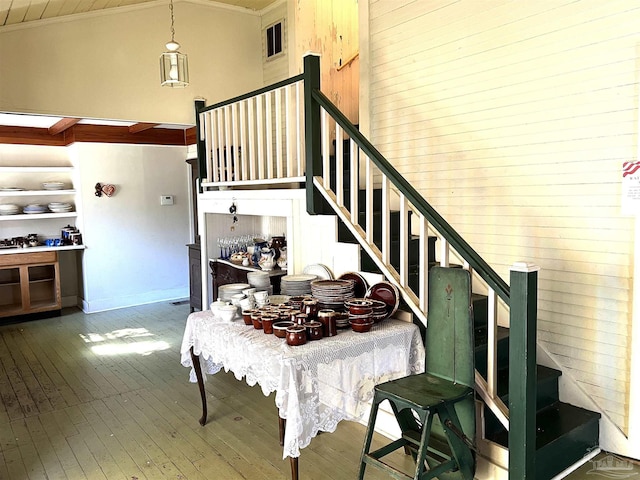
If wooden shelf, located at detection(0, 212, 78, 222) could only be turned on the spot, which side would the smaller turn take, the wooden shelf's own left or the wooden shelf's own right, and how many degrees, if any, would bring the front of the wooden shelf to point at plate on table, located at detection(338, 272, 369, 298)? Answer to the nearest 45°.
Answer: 0° — it already faces it

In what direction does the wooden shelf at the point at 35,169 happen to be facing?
toward the camera

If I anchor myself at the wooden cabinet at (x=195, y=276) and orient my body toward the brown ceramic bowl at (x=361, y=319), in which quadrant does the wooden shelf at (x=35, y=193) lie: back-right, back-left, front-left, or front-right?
back-right

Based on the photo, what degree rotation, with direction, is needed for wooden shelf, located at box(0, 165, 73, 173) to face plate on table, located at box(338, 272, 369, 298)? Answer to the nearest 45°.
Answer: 0° — it already faces it

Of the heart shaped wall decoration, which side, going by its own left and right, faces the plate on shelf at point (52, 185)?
right

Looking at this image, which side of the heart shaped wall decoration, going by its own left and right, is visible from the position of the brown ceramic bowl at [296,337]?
front

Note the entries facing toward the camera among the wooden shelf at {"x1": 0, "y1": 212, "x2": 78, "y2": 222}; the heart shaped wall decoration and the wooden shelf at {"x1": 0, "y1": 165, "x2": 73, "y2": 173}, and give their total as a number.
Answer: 3

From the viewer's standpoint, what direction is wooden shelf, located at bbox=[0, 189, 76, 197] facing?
toward the camera

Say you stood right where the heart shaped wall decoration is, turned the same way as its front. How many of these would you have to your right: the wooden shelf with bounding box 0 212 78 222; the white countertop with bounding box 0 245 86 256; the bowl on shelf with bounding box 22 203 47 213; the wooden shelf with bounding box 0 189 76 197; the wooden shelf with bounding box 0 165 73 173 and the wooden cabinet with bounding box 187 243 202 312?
5

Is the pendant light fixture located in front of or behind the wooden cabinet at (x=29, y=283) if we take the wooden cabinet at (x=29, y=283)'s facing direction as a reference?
in front

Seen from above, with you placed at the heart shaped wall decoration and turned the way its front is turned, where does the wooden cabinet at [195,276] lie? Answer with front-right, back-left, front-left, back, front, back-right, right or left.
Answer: front-left

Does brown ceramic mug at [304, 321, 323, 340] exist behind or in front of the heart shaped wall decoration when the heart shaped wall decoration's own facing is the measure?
in front
